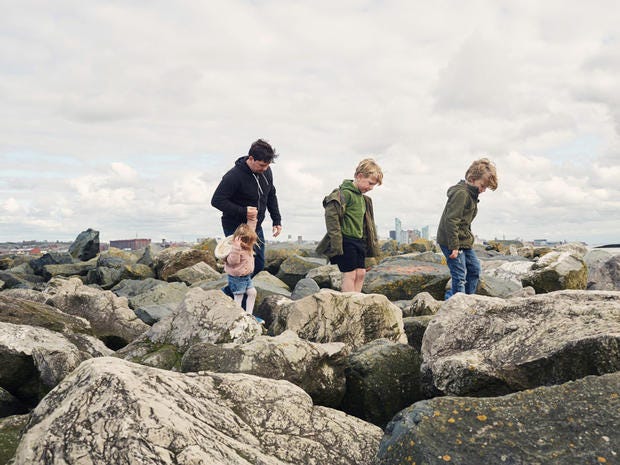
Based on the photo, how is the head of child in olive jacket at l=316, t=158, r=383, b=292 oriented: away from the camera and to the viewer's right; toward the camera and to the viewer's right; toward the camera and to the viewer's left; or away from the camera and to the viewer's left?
toward the camera and to the viewer's right

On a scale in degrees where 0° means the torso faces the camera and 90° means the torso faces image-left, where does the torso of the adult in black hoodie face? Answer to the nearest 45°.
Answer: approximately 315°

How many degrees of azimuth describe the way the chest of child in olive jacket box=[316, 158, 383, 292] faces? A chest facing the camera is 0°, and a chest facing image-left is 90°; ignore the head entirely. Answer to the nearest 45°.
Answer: approximately 315°

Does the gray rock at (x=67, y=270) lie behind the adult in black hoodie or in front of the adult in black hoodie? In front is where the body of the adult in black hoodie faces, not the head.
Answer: behind

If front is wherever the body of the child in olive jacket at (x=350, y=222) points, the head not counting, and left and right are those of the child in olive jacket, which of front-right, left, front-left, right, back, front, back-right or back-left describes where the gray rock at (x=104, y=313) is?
back-right
